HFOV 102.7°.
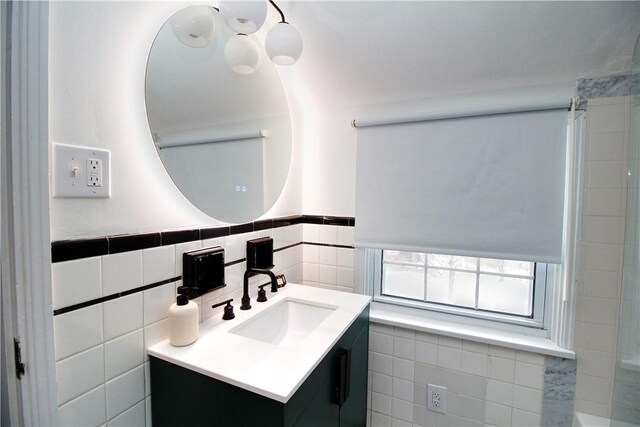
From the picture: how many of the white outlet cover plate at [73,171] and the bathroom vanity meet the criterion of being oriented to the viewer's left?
0

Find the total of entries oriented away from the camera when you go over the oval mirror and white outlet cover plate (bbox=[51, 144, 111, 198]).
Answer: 0

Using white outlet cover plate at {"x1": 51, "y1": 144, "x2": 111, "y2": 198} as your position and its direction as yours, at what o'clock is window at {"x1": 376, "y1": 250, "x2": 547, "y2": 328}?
The window is roughly at 11 o'clock from the white outlet cover plate.

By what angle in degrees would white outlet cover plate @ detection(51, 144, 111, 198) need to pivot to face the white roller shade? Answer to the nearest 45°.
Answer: approximately 45° to its left

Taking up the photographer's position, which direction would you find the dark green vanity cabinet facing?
facing the viewer and to the right of the viewer
